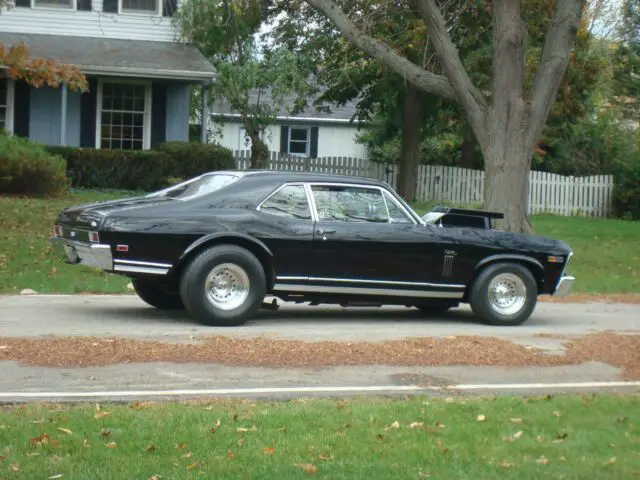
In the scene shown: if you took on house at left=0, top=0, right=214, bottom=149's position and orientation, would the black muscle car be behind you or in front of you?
in front

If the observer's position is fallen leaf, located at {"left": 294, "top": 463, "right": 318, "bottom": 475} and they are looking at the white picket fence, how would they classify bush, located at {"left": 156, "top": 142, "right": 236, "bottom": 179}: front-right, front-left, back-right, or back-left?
front-left

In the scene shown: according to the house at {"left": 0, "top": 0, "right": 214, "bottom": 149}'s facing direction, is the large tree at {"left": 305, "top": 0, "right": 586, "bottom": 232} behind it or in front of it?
in front

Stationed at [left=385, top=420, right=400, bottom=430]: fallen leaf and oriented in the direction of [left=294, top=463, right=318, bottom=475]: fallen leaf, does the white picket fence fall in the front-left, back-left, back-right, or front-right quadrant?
back-right

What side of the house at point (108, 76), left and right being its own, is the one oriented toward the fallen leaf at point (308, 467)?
front

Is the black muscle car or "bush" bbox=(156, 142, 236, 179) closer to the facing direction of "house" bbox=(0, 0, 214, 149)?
the black muscle car

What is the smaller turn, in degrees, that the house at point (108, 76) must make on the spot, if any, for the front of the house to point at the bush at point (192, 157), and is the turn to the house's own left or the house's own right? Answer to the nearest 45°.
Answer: approximately 45° to the house's own left

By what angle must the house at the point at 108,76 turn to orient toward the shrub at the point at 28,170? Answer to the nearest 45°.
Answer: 0° — it already faces it

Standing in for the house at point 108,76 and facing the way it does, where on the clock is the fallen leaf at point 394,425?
The fallen leaf is roughly at 12 o'clock from the house.

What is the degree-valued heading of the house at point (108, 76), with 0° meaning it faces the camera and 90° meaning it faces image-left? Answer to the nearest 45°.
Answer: approximately 0°
